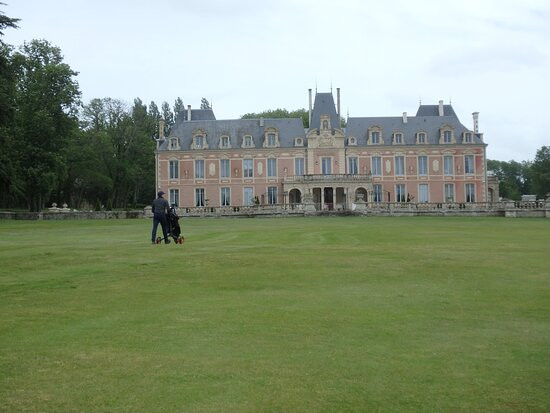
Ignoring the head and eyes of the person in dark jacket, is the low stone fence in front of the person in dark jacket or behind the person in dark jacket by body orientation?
in front
